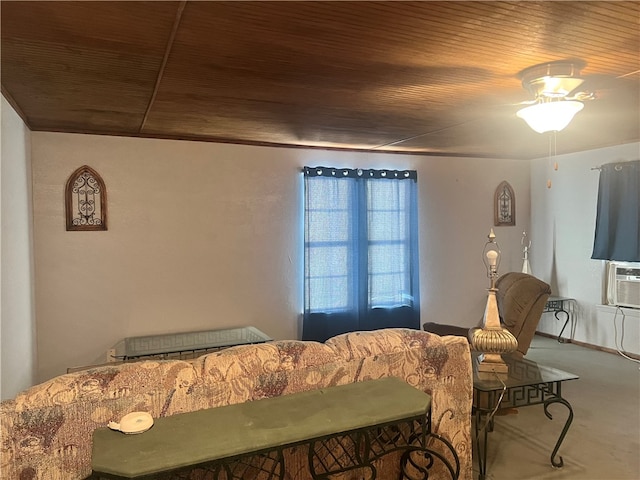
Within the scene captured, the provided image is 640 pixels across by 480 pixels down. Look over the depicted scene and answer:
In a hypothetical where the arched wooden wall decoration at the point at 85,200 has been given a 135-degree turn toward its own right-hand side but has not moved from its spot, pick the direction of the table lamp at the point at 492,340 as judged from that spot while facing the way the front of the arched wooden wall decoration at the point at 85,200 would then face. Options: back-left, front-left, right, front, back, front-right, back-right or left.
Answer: back

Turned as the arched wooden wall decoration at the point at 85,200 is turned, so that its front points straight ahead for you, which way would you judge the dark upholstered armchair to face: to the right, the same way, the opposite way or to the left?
to the right

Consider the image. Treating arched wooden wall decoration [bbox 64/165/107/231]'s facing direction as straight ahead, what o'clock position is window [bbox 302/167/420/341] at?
The window is roughly at 9 o'clock from the arched wooden wall decoration.

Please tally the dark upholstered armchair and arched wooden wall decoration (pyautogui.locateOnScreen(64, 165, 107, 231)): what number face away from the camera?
0

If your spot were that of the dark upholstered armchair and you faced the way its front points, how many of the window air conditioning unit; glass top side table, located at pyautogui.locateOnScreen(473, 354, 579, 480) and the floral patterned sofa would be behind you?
1

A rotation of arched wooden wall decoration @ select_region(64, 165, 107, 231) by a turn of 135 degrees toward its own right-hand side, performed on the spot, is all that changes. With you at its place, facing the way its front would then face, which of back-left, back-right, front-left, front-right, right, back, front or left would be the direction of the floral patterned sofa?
back-left

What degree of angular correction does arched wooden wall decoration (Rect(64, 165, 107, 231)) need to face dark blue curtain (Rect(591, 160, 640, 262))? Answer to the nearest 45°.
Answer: approximately 90° to its left

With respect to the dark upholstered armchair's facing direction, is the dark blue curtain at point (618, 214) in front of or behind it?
behind

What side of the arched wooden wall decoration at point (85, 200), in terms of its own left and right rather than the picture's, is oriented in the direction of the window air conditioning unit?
left

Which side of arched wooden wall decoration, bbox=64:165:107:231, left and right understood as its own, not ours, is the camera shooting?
front

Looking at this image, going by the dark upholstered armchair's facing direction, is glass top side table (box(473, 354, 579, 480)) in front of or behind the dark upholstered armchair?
in front

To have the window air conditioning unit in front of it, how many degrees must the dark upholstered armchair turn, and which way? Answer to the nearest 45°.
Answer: approximately 180°

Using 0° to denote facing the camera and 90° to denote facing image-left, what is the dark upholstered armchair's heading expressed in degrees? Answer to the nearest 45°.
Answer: approximately 45°

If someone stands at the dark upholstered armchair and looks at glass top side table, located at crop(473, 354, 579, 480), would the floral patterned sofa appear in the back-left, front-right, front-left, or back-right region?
front-right
